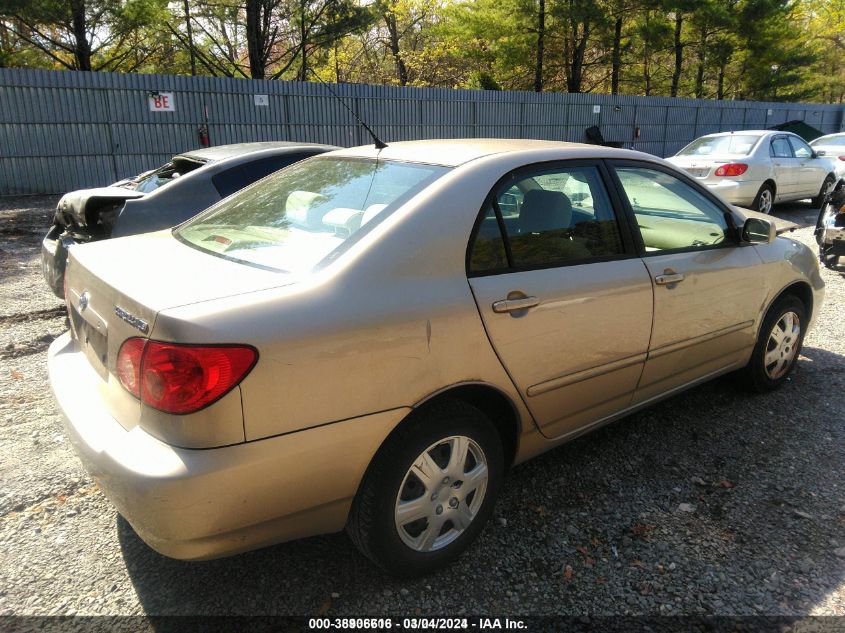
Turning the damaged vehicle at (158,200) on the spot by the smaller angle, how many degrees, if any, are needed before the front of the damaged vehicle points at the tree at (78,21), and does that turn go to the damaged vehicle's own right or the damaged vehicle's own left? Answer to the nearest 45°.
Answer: approximately 45° to the damaged vehicle's own left

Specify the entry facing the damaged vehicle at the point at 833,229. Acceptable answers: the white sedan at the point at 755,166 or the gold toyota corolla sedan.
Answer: the gold toyota corolla sedan

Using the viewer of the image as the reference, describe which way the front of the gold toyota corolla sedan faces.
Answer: facing away from the viewer and to the right of the viewer

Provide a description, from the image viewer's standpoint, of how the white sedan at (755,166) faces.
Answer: facing away from the viewer and to the right of the viewer

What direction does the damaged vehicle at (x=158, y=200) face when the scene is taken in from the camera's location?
facing away from the viewer and to the right of the viewer

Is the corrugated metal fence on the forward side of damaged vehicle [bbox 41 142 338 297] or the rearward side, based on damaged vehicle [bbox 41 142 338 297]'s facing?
on the forward side

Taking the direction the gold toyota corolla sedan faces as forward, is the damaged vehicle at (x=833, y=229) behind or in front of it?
in front

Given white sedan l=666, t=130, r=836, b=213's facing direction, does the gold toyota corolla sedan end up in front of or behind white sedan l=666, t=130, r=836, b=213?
behind

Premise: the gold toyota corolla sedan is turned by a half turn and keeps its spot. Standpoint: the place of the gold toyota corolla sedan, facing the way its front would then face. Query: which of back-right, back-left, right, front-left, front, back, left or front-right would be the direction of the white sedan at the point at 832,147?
back

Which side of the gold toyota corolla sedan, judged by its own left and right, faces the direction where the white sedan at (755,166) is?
front

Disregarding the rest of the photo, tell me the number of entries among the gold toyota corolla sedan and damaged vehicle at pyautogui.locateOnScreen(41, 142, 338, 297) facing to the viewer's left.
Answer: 0

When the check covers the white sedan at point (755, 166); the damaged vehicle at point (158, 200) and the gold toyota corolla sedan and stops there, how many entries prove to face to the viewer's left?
0

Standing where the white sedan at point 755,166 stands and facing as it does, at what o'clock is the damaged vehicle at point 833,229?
The damaged vehicle is roughly at 4 o'clock from the white sedan.

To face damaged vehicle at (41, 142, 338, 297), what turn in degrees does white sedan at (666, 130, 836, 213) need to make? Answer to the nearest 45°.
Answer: approximately 180°
